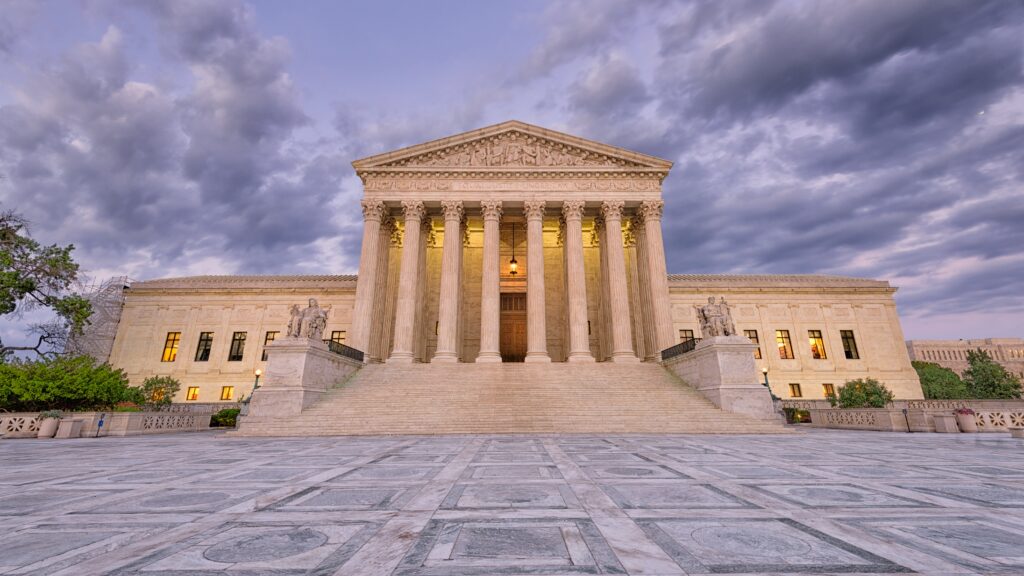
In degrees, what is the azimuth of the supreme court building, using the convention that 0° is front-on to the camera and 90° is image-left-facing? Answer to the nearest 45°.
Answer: approximately 0°

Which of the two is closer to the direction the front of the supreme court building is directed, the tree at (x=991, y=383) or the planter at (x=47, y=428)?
the planter

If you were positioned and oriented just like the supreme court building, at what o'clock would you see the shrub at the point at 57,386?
The shrub is roughly at 2 o'clock from the supreme court building.

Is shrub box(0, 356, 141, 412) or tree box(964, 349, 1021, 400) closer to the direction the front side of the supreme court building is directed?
the shrub

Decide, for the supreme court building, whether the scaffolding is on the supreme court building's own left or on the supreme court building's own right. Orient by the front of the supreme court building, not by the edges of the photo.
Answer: on the supreme court building's own right

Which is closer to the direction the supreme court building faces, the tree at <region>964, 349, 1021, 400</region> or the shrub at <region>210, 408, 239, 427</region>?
the shrub

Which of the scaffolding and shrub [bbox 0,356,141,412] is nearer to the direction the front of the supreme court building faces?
the shrub

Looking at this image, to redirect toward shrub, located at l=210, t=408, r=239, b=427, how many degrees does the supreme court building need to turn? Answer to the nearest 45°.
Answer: approximately 45° to its right

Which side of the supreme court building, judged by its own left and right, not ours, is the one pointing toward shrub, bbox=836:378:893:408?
left

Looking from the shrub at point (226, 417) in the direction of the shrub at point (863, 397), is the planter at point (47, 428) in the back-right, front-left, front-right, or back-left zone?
back-right

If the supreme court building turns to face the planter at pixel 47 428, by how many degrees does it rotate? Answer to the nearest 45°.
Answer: approximately 45° to its right

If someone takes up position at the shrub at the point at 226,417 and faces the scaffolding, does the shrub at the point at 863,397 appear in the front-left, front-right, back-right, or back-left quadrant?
back-right

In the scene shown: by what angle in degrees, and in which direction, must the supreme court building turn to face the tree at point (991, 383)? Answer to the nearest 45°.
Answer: approximately 90° to its left
